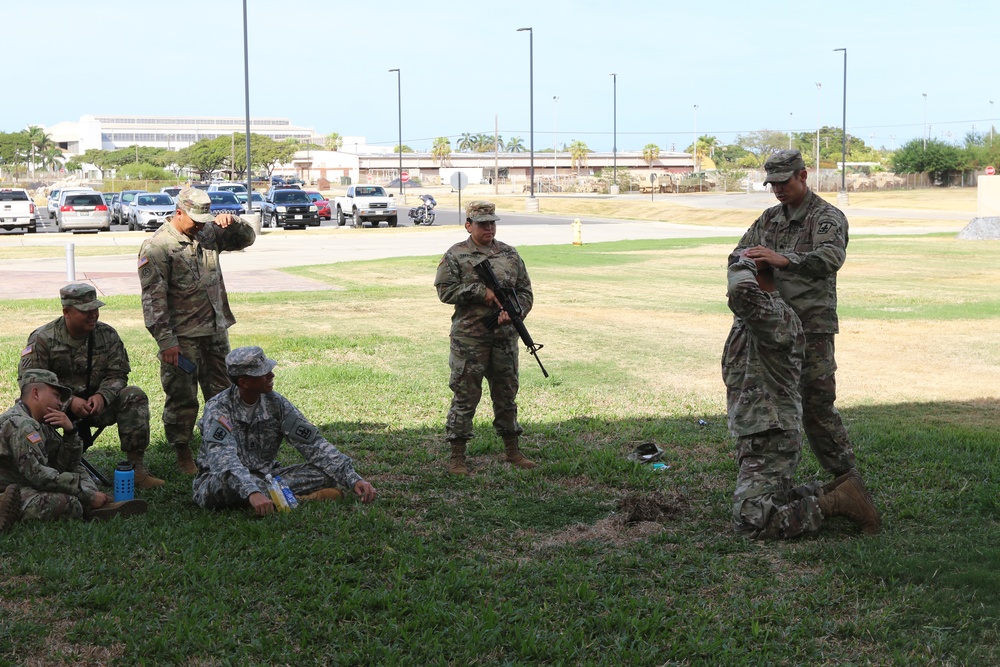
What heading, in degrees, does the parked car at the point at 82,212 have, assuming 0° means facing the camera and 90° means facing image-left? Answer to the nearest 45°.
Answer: approximately 180°

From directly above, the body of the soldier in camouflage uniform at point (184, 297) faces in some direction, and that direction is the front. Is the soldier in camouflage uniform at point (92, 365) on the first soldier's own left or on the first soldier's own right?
on the first soldier's own right

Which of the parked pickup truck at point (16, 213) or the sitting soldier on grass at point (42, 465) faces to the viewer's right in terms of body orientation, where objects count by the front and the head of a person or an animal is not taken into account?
the sitting soldier on grass

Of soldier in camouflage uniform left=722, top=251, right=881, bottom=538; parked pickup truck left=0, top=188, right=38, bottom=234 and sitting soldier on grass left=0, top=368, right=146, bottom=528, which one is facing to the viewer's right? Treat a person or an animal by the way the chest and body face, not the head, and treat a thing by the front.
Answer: the sitting soldier on grass

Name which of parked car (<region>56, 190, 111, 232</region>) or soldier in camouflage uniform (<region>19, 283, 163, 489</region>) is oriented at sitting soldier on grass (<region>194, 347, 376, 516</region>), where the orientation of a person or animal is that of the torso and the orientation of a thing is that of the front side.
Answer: the soldier in camouflage uniform

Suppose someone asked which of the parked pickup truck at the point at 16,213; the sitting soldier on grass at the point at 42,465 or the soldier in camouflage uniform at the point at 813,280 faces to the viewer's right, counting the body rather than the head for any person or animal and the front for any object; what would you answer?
the sitting soldier on grass

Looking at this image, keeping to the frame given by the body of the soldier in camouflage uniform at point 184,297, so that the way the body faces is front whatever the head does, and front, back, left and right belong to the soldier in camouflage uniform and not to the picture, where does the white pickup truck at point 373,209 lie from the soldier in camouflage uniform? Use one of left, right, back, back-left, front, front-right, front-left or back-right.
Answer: back-left

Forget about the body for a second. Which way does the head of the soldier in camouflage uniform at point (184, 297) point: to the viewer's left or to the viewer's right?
to the viewer's right
